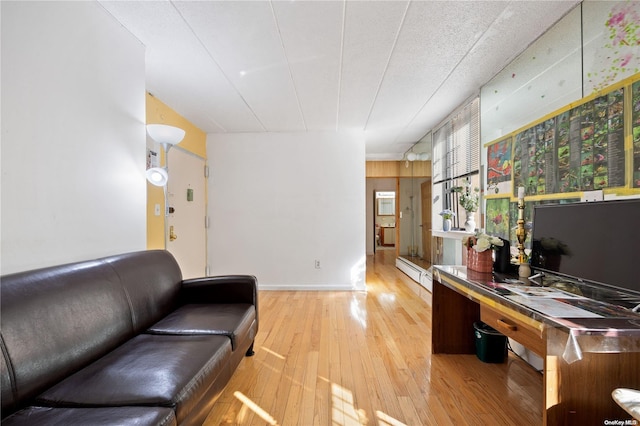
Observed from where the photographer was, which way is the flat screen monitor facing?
facing the viewer and to the left of the viewer

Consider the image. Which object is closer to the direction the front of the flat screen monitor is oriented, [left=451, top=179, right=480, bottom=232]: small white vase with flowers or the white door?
the white door

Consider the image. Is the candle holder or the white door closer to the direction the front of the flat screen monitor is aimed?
the white door

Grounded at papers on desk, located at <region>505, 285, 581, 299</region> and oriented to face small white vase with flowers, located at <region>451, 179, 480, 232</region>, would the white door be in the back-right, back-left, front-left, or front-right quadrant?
front-left

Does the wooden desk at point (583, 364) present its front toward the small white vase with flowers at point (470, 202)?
no

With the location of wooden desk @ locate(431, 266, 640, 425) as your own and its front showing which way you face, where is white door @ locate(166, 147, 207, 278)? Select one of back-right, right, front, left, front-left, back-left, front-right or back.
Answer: front-right

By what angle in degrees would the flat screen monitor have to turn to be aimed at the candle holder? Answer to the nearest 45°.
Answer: approximately 90° to its right

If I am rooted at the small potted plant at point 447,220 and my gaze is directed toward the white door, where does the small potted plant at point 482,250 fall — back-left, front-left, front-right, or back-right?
front-left

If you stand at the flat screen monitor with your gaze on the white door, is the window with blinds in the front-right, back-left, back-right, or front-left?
front-right

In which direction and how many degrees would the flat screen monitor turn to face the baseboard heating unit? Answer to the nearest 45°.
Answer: approximately 90° to its right

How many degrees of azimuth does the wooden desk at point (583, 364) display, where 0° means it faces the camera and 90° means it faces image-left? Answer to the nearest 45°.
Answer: approximately 45°
